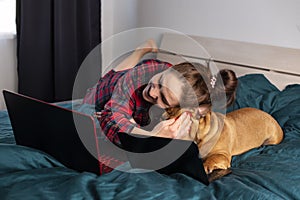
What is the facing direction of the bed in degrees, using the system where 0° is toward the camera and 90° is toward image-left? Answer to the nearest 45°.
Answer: approximately 45°

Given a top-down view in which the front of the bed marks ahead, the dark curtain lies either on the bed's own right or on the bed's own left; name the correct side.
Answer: on the bed's own right

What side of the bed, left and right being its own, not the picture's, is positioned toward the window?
right
